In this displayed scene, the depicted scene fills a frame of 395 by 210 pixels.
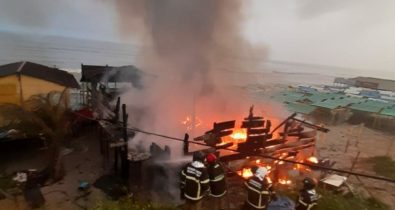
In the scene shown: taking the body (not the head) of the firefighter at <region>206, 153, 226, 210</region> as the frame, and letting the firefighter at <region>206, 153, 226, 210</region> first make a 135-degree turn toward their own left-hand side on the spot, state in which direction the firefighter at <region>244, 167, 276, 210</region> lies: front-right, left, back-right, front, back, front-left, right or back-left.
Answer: left

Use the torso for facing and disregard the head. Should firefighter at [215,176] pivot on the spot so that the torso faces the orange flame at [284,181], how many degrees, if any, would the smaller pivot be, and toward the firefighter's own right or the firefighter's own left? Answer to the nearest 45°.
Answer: approximately 90° to the firefighter's own right

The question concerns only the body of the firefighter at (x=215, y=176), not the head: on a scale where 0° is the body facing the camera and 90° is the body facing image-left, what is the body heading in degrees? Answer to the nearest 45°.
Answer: approximately 135°

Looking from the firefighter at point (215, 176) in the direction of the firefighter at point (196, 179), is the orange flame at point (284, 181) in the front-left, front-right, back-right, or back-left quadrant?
back-right

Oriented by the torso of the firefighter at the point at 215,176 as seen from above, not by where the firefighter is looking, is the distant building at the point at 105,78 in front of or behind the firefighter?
in front

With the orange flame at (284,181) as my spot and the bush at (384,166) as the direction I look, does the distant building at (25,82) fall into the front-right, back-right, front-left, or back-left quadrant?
back-left

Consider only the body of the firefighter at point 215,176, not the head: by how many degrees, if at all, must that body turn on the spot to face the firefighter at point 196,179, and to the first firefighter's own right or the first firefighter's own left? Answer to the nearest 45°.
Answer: approximately 90° to the first firefighter's own left

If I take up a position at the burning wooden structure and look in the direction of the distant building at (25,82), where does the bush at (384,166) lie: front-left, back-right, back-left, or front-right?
back-right

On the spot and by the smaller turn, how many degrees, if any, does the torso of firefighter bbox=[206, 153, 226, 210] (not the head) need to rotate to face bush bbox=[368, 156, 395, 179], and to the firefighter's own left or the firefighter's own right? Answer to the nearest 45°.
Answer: approximately 90° to the firefighter's own right

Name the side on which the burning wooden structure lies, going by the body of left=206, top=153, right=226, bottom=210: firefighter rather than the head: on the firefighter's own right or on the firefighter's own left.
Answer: on the firefighter's own right
